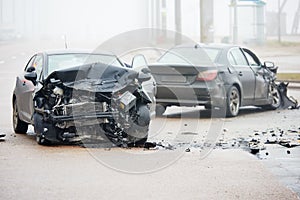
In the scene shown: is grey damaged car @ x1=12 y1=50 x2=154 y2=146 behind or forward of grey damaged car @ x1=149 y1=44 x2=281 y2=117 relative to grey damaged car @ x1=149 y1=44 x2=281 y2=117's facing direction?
behind

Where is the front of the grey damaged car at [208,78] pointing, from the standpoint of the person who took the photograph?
facing away from the viewer and to the right of the viewer

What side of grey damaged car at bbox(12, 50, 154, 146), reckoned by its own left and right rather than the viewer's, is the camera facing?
front

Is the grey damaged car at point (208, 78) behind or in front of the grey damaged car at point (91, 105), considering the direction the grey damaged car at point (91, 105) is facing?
behind

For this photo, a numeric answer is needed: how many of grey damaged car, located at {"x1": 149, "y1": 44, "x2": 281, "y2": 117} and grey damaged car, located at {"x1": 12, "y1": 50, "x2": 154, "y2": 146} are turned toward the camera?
1
